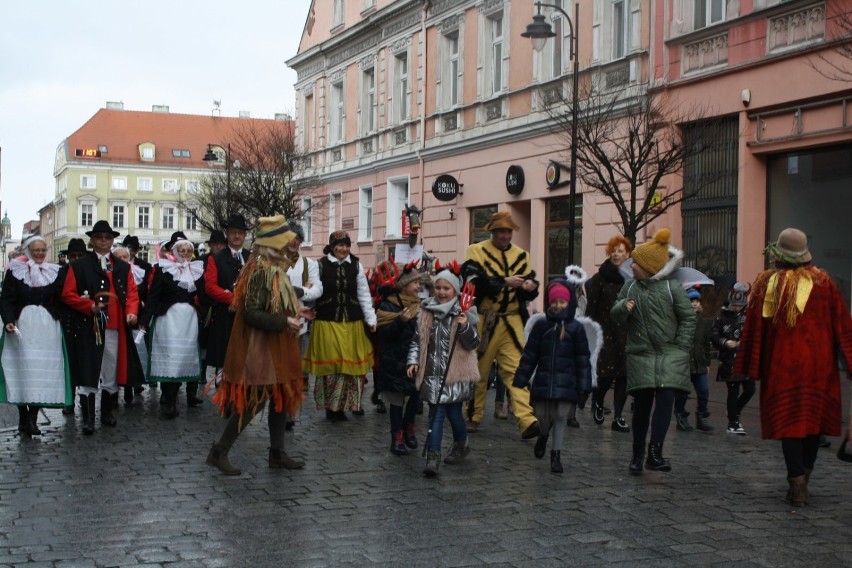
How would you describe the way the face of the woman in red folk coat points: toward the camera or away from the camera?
away from the camera

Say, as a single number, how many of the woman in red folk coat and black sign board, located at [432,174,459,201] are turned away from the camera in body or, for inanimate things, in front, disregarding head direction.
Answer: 1

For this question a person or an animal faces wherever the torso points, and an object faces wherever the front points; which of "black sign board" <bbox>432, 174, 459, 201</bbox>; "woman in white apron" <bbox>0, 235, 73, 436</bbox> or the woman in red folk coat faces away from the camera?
the woman in red folk coat

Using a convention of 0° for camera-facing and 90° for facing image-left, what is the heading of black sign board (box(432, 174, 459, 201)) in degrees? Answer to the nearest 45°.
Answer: approximately 0°

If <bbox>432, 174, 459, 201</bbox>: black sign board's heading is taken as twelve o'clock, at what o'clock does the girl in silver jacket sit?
The girl in silver jacket is roughly at 12 o'clock from the black sign board.

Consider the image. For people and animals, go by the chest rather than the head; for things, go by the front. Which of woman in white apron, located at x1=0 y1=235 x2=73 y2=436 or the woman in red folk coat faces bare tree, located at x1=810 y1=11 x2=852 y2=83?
the woman in red folk coat

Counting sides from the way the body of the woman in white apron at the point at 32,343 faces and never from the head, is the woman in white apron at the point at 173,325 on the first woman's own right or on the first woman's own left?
on the first woman's own left

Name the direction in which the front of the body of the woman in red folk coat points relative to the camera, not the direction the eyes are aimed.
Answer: away from the camera

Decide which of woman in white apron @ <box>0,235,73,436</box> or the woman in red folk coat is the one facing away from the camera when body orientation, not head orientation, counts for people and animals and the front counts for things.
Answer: the woman in red folk coat

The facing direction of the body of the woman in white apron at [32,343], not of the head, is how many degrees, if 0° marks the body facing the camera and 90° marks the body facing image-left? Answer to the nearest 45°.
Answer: approximately 0°
